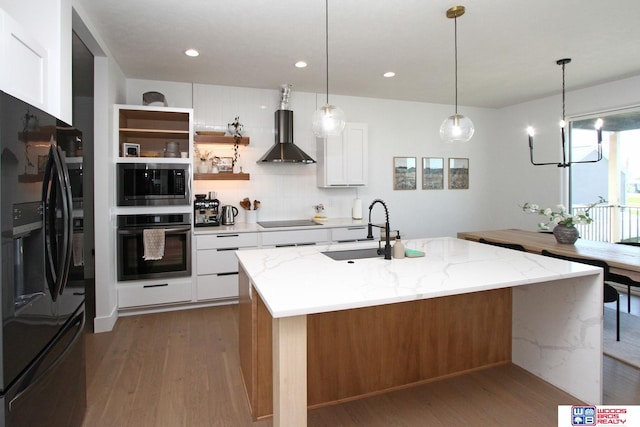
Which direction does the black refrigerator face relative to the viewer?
to the viewer's right

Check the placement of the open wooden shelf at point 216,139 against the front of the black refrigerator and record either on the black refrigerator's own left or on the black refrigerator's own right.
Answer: on the black refrigerator's own left

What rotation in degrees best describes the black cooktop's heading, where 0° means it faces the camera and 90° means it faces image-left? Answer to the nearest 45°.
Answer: approximately 0°

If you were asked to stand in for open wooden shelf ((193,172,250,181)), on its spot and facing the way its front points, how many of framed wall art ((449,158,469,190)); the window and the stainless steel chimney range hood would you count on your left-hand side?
3
